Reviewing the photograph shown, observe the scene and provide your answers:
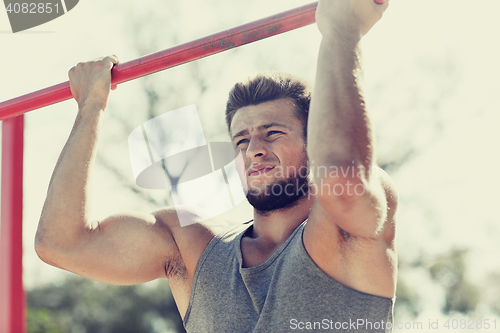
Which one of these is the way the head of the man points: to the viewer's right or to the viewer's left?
to the viewer's left

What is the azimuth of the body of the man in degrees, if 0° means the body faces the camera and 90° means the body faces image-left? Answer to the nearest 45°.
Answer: approximately 45°
